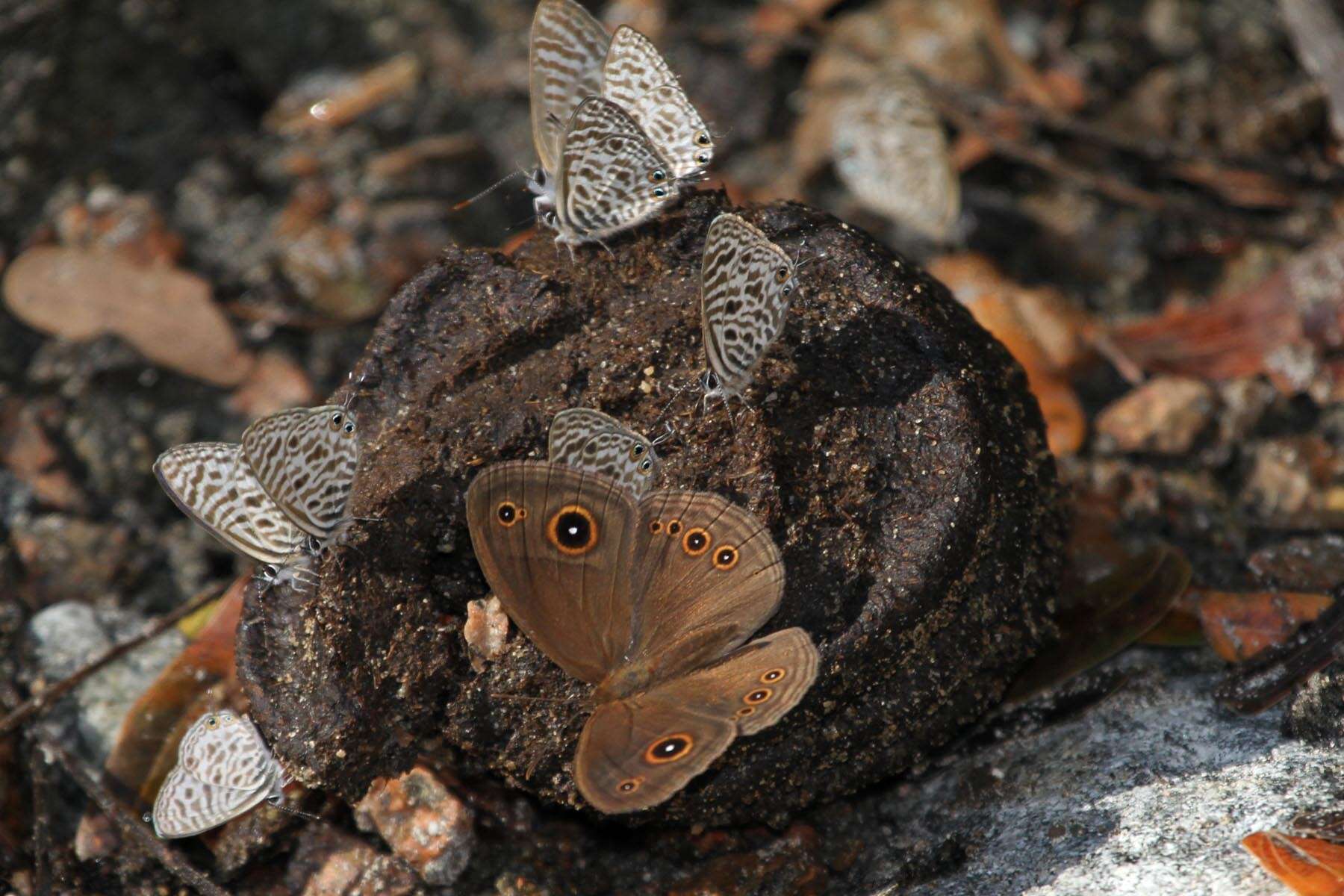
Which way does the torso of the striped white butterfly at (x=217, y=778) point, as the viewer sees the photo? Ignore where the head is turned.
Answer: to the viewer's right
